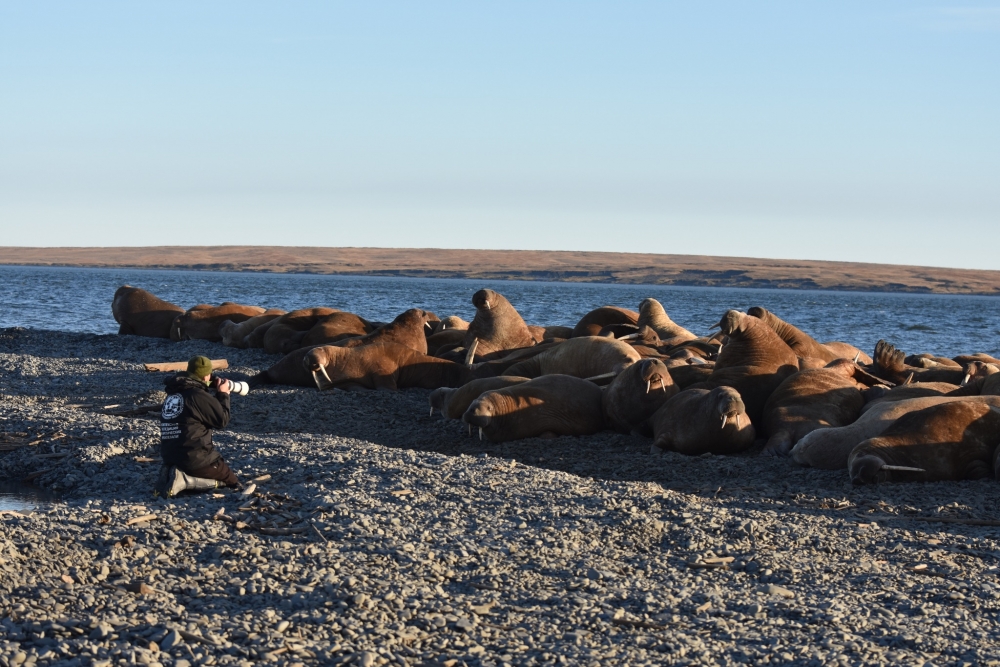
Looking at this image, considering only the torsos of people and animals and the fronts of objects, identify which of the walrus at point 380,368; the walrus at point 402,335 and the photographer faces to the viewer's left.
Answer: the walrus at point 380,368

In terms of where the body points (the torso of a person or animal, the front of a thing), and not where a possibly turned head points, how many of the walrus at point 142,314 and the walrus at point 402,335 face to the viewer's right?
1

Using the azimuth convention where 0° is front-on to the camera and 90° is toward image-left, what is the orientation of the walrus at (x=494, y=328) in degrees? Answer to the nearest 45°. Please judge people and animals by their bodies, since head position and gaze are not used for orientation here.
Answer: approximately 45°

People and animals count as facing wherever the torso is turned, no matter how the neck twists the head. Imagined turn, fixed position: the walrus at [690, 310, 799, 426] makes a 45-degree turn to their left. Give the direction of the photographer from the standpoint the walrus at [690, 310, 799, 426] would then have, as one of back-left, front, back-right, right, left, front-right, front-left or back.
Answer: front

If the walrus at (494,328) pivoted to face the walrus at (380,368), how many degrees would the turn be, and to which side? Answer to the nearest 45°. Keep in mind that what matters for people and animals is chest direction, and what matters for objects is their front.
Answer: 0° — it already faces it

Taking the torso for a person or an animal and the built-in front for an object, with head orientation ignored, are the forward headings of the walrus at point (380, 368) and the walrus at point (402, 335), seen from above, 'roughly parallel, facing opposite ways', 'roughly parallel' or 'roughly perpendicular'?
roughly parallel, facing opposite ways

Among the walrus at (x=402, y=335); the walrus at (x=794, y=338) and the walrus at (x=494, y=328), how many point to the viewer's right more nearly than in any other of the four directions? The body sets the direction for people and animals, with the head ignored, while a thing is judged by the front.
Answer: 1

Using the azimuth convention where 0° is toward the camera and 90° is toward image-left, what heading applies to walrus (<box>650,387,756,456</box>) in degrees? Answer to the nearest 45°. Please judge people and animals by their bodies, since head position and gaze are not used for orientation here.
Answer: approximately 315°

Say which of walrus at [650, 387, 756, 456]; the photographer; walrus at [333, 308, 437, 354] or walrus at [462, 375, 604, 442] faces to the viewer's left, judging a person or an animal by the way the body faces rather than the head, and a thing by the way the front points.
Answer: walrus at [462, 375, 604, 442]

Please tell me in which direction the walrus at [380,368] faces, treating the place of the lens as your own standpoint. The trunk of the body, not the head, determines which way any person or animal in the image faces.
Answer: facing to the left of the viewer

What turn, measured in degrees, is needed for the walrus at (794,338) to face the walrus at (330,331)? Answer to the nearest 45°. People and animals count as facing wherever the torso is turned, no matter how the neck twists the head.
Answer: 0° — it already faces it

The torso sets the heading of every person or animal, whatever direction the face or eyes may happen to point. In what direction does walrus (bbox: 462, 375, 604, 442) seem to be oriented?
to the viewer's left

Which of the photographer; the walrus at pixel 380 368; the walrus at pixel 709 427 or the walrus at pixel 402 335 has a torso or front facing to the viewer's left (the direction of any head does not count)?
the walrus at pixel 380 368

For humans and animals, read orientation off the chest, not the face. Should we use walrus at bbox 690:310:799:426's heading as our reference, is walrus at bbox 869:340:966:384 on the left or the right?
on its right

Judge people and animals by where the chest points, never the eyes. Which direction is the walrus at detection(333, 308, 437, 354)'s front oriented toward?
to the viewer's right

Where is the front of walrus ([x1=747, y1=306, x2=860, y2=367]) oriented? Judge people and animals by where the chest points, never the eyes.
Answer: to the viewer's left

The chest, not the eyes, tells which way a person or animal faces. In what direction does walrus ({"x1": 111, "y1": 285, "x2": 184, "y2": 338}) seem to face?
to the viewer's left

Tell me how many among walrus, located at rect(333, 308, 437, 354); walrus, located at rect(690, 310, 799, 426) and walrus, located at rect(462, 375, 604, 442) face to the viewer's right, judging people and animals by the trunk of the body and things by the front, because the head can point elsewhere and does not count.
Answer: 1
